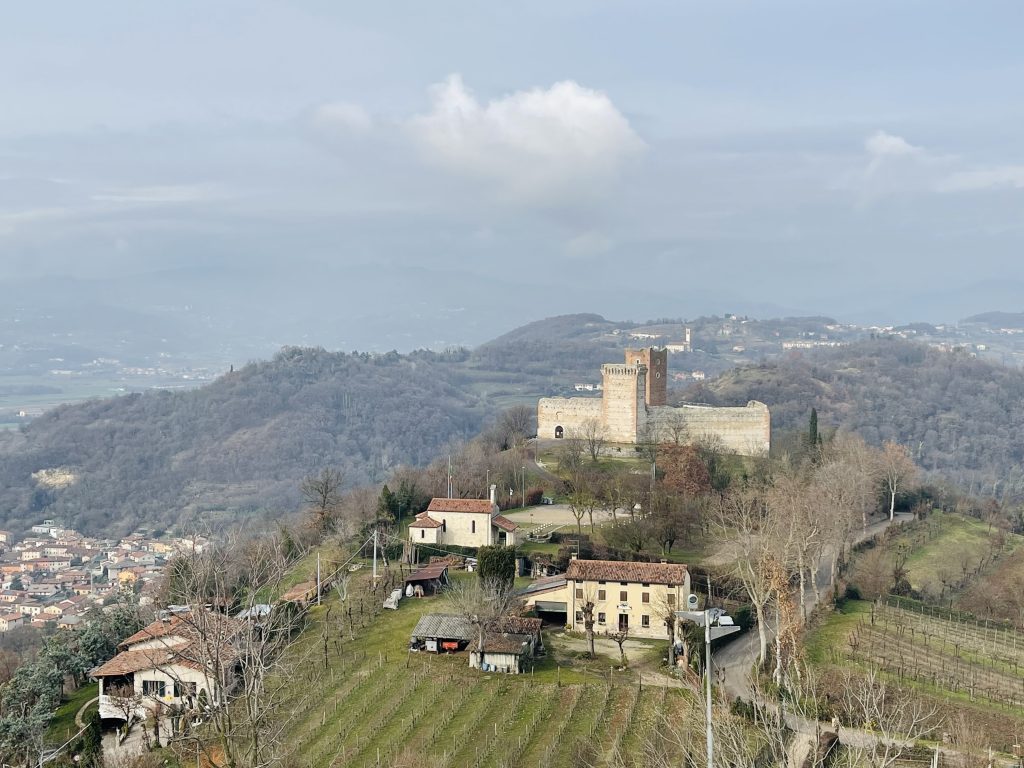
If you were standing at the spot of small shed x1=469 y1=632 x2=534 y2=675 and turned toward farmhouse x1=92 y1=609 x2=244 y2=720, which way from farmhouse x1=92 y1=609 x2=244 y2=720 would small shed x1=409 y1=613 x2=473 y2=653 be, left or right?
right

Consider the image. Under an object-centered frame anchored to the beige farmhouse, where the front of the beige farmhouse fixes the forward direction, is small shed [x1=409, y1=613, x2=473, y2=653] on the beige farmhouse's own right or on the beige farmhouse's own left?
on the beige farmhouse's own right

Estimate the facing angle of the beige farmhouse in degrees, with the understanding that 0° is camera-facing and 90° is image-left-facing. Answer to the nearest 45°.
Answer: approximately 0°

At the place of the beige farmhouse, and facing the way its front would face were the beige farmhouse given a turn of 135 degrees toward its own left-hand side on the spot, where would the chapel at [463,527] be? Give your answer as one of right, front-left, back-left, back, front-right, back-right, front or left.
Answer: left

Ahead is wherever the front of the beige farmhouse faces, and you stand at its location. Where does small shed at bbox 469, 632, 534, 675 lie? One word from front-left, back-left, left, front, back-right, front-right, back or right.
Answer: front-right

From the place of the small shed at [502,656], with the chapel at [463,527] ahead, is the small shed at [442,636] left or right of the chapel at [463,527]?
left

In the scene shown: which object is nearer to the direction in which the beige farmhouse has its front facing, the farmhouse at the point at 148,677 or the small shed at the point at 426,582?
the farmhouse

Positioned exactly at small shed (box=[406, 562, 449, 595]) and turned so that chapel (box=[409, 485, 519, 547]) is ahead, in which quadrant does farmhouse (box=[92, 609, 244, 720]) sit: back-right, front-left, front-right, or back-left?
back-left

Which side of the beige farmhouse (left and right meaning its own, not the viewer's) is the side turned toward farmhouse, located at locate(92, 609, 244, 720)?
right

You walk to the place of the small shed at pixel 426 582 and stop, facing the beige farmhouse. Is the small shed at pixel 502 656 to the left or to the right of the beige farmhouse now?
right
